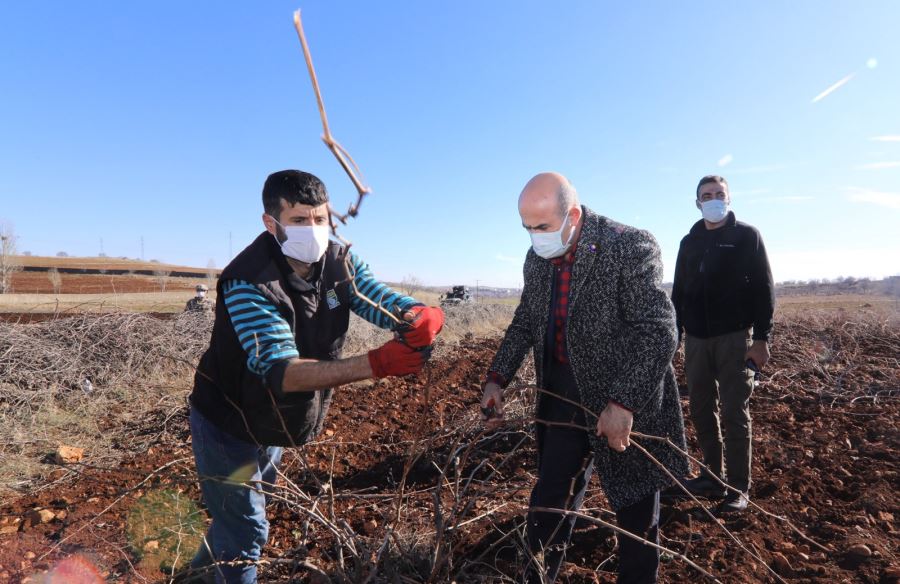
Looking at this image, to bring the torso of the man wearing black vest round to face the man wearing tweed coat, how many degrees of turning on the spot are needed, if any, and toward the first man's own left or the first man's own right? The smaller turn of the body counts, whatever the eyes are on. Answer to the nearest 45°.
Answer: approximately 45° to the first man's own left

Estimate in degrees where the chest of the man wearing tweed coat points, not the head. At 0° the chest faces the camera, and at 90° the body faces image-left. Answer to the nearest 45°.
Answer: approximately 45°

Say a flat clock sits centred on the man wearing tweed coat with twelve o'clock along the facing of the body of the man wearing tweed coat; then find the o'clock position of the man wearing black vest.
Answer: The man wearing black vest is roughly at 1 o'clock from the man wearing tweed coat.

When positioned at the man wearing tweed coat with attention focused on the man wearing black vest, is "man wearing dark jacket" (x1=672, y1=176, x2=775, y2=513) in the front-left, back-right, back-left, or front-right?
back-right

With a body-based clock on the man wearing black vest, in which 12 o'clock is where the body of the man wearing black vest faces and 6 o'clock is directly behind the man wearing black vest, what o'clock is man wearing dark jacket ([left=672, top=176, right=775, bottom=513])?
The man wearing dark jacket is roughly at 10 o'clock from the man wearing black vest.

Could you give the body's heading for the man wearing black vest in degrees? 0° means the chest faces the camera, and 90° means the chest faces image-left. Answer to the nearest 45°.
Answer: approximately 315°
